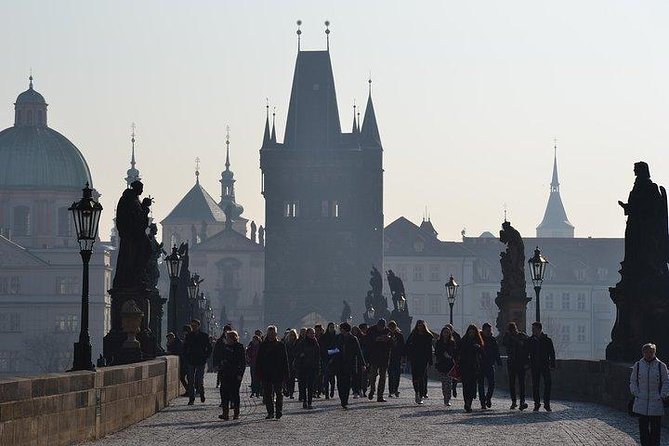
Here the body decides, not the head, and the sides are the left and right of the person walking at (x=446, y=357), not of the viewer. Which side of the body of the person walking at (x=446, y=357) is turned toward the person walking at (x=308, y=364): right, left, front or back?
right

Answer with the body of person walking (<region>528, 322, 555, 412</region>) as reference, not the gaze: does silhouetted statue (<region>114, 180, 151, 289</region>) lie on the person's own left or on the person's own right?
on the person's own right

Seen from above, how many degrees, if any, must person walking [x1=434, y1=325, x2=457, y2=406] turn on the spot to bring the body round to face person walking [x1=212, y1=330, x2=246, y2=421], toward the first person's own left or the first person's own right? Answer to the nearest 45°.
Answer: approximately 45° to the first person's own right

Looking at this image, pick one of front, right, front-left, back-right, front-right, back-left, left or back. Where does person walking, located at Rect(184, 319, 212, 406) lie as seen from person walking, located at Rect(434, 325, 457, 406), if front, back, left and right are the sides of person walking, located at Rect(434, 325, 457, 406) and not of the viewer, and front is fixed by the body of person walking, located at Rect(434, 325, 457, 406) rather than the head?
right

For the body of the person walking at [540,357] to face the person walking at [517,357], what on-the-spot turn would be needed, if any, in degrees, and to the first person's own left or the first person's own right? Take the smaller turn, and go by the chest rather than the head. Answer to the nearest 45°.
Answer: approximately 135° to the first person's own right

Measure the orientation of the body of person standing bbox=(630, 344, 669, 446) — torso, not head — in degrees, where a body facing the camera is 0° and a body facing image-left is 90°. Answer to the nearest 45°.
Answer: approximately 0°

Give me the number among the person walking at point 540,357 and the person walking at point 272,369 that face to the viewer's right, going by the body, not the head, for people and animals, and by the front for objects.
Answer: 0

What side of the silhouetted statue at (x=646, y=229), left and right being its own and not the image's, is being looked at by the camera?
left

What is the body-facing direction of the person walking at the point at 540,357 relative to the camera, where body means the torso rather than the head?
toward the camera
